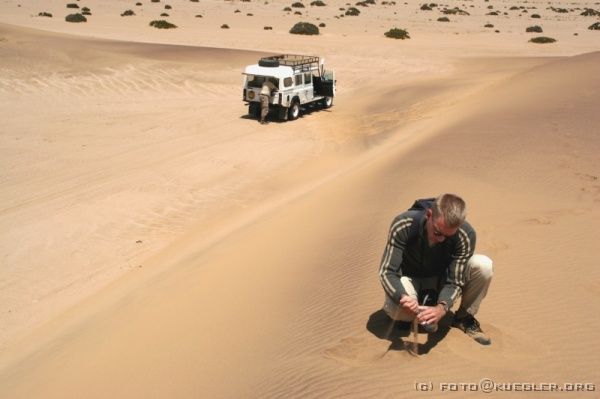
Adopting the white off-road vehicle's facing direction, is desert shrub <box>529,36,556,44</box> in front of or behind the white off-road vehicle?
in front

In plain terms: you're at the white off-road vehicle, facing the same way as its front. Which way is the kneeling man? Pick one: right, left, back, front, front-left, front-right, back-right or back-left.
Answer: back-right

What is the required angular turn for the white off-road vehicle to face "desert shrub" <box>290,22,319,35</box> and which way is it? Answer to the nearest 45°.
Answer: approximately 45° to its left

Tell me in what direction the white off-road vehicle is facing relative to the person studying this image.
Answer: facing away from the viewer and to the right of the viewer

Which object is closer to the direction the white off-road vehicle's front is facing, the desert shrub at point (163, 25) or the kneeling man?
the desert shrub

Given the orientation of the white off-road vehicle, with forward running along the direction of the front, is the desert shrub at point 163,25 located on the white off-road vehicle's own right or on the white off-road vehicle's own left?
on the white off-road vehicle's own left

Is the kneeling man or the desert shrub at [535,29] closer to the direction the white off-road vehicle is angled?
the desert shrub

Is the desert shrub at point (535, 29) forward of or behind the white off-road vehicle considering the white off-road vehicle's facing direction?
forward
